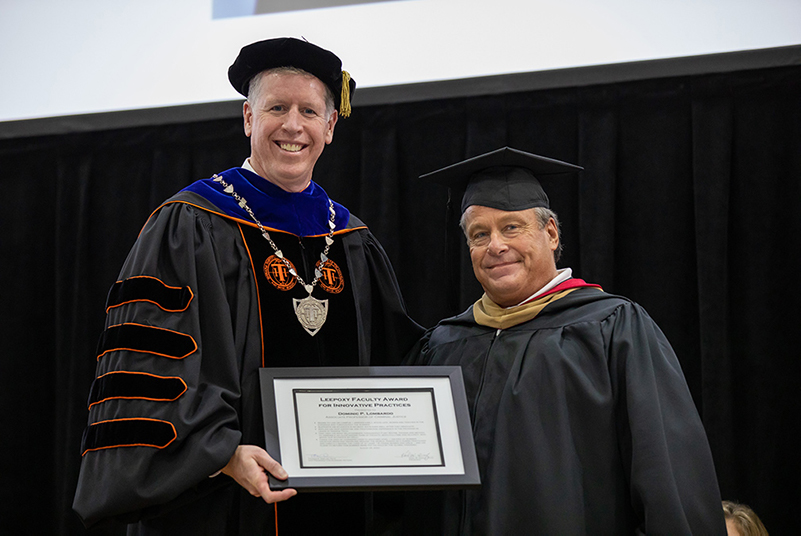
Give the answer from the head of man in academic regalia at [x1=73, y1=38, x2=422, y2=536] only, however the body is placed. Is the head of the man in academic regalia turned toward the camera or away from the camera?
toward the camera

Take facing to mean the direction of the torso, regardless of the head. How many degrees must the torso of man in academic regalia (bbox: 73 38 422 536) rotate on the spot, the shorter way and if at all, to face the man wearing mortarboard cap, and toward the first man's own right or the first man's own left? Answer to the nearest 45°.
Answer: approximately 45° to the first man's own left

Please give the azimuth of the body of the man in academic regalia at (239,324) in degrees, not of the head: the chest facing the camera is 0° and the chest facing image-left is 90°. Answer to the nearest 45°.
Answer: approximately 315°

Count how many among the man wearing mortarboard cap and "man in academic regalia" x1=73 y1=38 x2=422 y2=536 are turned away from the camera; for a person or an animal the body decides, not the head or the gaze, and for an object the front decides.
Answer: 0

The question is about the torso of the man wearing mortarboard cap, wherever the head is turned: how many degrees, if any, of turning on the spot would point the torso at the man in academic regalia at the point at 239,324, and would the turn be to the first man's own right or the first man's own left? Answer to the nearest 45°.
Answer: approximately 45° to the first man's own right

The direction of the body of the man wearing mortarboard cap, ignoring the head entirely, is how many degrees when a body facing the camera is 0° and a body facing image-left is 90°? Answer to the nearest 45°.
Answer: approximately 45°
